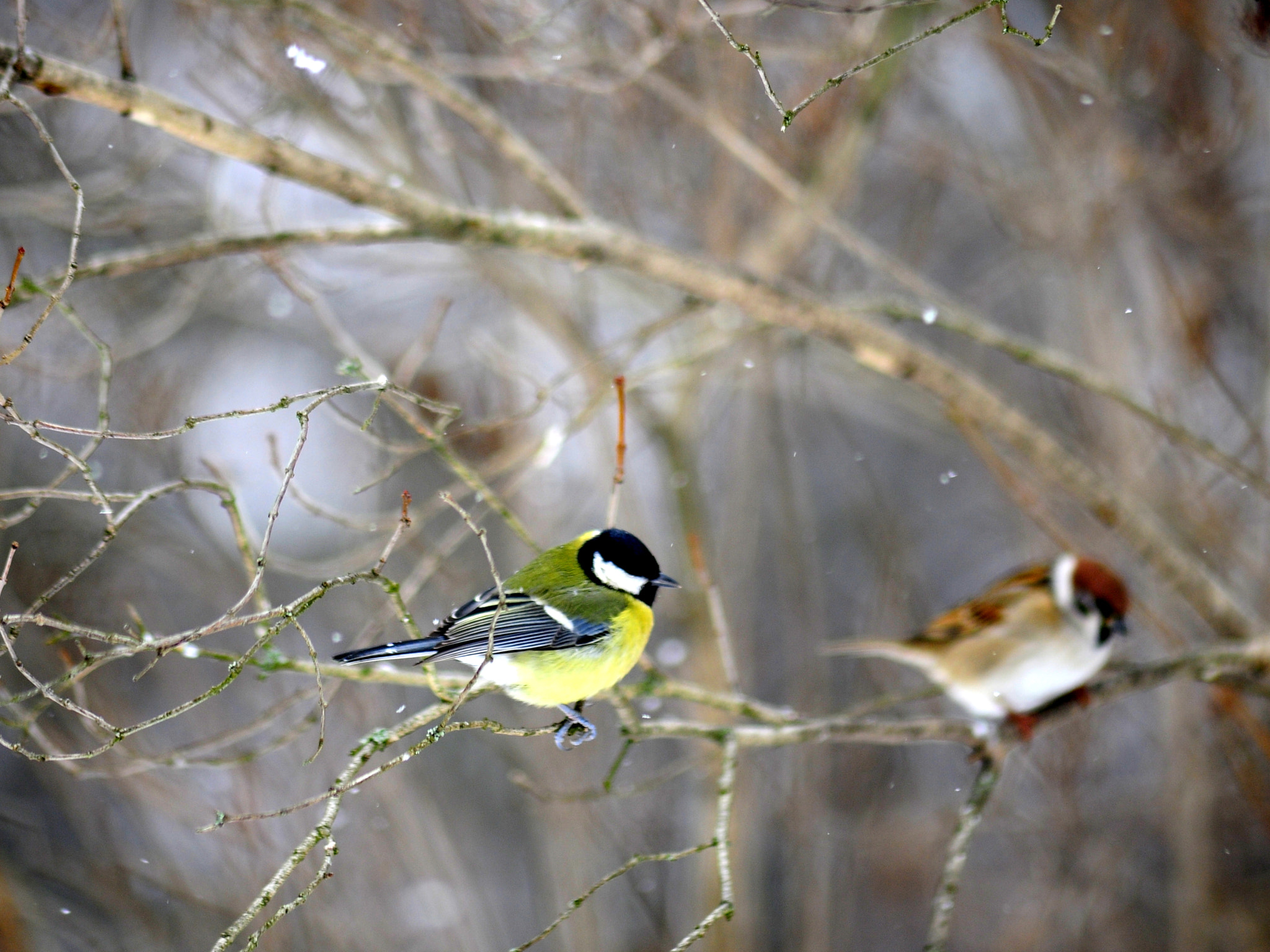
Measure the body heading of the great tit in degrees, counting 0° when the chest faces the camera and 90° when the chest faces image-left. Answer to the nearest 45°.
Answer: approximately 270°

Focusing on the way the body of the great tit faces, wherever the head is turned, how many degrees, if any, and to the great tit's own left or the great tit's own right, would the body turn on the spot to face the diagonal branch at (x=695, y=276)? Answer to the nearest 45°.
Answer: approximately 45° to the great tit's own left
